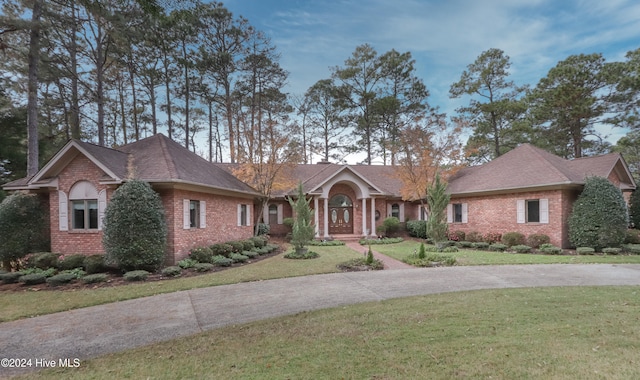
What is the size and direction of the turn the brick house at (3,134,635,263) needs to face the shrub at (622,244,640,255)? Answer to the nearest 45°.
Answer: approximately 90° to its left

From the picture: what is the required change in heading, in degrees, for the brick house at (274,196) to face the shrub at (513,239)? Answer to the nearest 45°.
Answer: approximately 90° to its left

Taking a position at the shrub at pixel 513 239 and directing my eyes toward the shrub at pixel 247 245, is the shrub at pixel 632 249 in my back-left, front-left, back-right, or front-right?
back-left

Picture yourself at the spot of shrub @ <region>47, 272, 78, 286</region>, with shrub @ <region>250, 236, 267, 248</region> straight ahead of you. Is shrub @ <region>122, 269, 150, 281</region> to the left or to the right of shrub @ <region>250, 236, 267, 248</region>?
right

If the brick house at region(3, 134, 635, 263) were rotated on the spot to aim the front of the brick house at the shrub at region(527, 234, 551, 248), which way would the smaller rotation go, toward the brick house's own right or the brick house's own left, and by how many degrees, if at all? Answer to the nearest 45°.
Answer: approximately 90° to the brick house's own left

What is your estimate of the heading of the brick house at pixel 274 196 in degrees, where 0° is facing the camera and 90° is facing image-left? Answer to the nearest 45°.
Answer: approximately 0°

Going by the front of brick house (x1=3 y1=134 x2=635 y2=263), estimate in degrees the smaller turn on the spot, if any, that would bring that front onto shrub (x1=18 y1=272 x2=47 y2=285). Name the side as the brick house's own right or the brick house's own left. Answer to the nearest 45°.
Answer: approximately 45° to the brick house's own right
